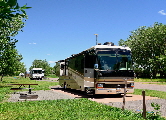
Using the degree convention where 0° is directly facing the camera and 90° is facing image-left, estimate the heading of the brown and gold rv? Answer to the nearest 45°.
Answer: approximately 315°
